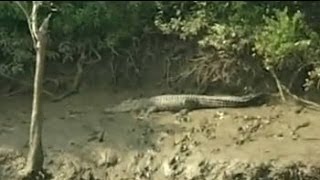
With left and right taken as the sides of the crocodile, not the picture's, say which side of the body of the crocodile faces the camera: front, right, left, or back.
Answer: left
